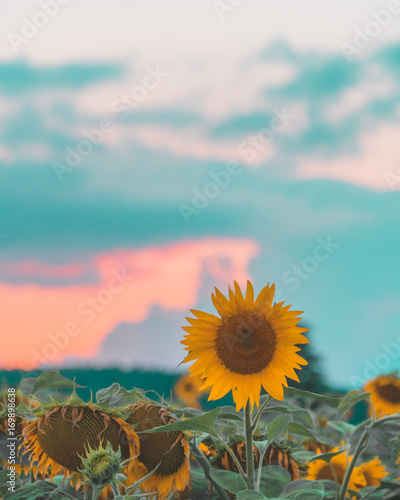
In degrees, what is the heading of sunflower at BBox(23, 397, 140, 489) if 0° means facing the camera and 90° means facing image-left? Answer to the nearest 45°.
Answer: approximately 0°

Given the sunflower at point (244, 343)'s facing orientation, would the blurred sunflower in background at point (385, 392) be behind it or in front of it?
behind

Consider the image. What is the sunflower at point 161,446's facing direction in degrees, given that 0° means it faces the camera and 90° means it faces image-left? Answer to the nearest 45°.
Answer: approximately 0°

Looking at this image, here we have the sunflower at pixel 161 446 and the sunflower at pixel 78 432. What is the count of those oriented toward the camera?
2
